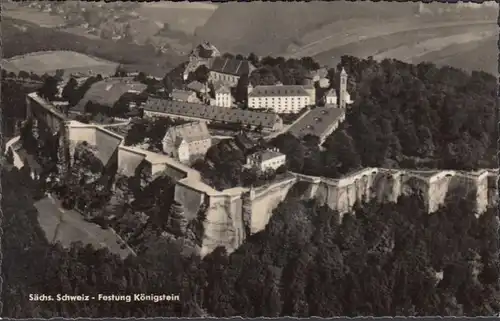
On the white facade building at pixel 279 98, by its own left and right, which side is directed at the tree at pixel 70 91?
right

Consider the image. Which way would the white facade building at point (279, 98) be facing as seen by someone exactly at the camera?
facing the viewer

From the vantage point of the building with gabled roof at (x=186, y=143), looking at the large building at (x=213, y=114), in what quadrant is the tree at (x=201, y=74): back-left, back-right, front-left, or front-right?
front-left

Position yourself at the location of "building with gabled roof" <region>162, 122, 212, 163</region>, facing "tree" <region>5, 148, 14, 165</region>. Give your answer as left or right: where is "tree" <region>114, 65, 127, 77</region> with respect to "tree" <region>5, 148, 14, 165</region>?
right

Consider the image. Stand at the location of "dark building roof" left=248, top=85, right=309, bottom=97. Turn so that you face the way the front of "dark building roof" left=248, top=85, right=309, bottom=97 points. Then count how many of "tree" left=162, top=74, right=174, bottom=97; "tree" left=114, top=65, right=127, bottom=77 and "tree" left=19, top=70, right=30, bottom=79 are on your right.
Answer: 3
